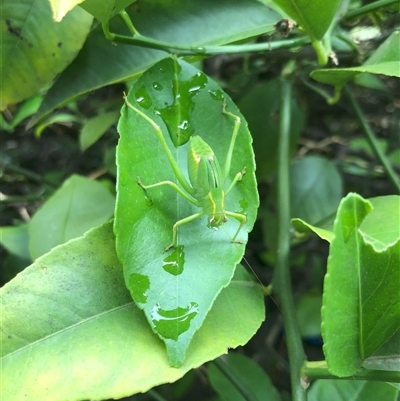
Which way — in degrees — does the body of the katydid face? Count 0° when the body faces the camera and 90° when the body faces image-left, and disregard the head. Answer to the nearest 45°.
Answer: approximately 0°
